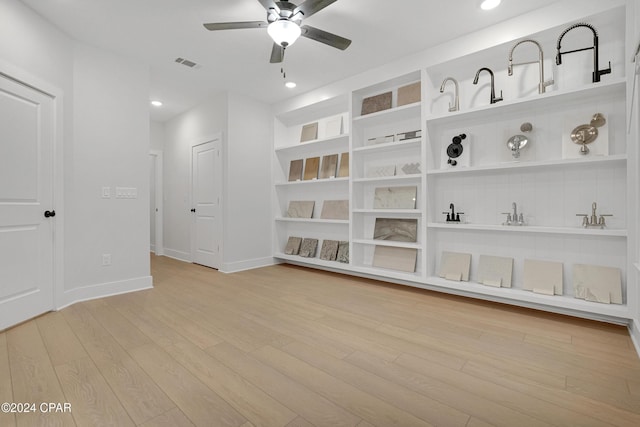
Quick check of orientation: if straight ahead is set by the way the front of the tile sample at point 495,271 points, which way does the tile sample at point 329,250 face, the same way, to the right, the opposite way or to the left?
the same way

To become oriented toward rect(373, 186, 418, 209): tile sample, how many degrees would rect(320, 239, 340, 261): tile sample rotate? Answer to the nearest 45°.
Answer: approximately 90° to its left

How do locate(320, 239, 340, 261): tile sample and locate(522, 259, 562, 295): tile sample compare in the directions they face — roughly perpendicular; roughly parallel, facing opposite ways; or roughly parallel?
roughly parallel

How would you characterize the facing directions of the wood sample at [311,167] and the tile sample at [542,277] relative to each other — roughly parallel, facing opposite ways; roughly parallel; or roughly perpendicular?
roughly parallel

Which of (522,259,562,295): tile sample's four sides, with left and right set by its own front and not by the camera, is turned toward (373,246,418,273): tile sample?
right

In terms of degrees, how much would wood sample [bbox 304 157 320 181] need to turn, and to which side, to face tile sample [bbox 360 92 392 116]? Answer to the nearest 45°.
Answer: approximately 90° to its left

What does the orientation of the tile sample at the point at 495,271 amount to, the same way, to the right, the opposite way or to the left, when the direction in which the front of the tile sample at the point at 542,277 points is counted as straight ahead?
the same way

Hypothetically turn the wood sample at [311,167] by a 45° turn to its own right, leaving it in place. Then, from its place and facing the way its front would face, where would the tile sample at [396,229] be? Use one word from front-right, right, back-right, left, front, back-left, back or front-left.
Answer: back-left

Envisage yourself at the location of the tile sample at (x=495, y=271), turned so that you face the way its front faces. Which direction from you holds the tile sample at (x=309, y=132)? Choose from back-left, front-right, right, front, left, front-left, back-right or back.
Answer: right

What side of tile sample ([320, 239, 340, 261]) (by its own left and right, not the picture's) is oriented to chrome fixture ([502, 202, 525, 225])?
left

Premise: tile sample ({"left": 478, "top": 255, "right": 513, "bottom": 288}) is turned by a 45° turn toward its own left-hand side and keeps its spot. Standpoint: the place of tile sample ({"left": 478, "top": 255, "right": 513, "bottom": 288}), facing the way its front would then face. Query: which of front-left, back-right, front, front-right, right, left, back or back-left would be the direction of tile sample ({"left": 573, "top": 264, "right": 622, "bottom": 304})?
front-left

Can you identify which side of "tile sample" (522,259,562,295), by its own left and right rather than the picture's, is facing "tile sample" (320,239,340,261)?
right

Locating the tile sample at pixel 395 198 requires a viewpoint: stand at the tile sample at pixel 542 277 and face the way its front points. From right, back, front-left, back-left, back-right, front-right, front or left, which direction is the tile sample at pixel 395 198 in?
right

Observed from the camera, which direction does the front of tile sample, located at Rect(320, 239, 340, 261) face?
facing the viewer and to the left of the viewer

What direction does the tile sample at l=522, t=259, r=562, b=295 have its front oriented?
toward the camera
